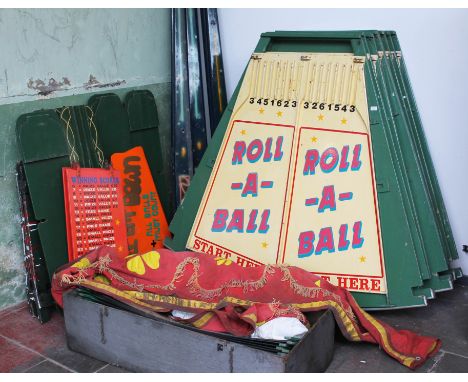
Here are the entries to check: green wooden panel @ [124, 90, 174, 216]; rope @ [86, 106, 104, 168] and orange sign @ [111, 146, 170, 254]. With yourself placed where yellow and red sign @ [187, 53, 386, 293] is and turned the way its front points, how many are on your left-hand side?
0

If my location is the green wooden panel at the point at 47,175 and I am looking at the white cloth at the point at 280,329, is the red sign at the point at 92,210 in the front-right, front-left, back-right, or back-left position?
front-left

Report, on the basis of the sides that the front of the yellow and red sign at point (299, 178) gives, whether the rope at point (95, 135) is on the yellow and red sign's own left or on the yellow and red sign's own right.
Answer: on the yellow and red sign's own right

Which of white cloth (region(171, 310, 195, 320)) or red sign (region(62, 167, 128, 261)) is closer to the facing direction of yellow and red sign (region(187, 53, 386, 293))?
the white cloth

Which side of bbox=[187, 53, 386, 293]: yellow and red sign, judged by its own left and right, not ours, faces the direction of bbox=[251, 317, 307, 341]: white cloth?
front

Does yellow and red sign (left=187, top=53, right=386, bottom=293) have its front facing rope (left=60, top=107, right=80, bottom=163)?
no

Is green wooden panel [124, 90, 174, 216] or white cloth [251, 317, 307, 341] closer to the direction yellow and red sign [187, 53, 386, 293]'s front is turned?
the white cloth

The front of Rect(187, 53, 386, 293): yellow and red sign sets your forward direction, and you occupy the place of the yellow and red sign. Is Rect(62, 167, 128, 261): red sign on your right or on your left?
on your right

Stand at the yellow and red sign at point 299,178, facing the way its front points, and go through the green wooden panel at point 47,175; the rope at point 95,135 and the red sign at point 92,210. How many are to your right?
3

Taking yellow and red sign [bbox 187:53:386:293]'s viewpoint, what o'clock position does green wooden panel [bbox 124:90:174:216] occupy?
The green wooden panel is roughly at 4 o'clock from the yellow and red sign.

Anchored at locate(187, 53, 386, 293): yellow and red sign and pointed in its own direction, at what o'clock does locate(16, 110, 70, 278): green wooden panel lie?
The green wooden panel is roughly at 3 o'clock from the yellow and red sign.

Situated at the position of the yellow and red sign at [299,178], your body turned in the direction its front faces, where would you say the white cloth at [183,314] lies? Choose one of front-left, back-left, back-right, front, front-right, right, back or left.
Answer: front-right

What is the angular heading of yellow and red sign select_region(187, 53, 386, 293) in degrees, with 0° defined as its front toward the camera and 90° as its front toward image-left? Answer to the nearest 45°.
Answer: approximately 0°

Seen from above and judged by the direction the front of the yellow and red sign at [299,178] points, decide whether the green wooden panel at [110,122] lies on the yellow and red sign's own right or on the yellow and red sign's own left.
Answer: on the yellow and red sign's own right
